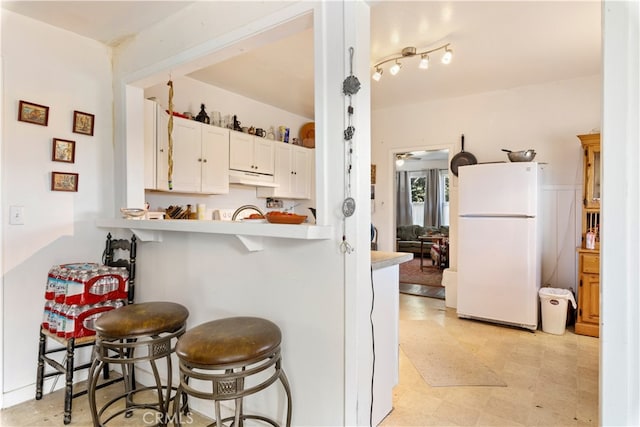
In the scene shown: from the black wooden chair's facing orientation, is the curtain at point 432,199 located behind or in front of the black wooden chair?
behind

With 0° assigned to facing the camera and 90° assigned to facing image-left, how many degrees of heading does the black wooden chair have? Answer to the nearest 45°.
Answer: approximately 45°

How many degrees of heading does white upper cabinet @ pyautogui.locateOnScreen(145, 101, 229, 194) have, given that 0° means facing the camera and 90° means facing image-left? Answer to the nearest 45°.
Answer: approximately 315°

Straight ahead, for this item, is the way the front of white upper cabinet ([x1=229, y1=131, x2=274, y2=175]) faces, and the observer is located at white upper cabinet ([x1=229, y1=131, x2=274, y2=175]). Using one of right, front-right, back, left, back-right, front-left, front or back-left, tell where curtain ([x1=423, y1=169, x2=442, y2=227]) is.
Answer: left

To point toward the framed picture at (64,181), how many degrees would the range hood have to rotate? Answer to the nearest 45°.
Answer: approximately 90° to its right

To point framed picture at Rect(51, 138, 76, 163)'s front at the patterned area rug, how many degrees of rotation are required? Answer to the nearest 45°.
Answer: approximately 90° to its left
